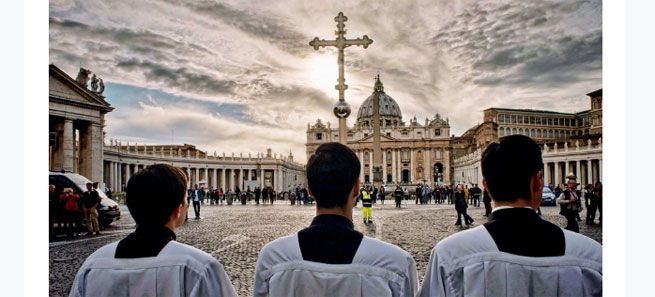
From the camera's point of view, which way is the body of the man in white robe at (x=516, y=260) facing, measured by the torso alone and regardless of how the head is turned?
away from the camera

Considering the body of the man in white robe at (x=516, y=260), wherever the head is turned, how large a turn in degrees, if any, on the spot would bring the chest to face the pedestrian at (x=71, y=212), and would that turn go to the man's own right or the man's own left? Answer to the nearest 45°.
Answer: approximately 45° to the man's own left

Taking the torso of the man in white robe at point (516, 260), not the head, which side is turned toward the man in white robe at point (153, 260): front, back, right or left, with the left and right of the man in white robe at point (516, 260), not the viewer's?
left

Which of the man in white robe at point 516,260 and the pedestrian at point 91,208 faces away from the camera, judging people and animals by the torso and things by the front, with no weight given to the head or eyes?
the man in white robe

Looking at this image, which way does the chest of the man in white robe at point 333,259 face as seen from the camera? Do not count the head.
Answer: away from the camera
